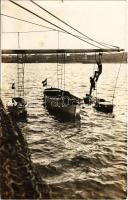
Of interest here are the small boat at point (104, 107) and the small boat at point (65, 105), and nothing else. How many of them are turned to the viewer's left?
0

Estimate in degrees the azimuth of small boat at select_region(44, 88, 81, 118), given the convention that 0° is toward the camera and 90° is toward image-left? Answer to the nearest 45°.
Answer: approximately 315°

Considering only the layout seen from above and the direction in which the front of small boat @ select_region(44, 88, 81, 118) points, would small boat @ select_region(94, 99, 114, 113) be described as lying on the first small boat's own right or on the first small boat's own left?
on the first small boat's own left

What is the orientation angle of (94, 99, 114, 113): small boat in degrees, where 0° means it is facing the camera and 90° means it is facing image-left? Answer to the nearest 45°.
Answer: approximately 315°

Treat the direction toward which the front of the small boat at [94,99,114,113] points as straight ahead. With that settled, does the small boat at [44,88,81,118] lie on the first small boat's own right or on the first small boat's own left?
on the first small boat's own right
